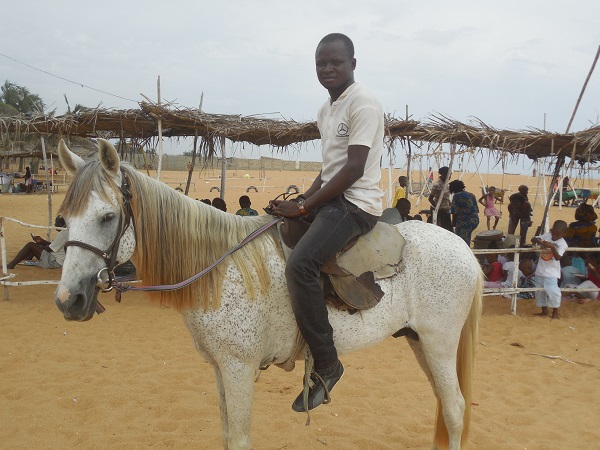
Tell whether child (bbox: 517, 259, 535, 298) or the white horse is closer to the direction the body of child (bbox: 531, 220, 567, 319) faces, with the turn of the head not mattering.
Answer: the white horse

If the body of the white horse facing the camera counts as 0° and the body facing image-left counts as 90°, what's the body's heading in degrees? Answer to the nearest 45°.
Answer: approximately 90°

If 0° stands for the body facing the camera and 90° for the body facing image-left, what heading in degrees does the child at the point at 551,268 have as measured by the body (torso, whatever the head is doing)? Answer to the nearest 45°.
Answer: approximately 45°

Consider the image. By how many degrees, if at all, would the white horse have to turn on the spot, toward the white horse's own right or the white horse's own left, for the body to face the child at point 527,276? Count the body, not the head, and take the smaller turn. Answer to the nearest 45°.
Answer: approximately 135° to the white horse's own right

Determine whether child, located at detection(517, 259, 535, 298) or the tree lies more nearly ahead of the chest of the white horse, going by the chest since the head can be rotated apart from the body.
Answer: the tree

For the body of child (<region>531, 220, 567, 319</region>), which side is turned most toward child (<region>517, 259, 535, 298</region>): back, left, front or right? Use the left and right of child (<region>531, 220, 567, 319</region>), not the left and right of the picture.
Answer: right

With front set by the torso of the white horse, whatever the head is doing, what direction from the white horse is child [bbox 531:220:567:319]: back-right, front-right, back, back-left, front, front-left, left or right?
back-right
